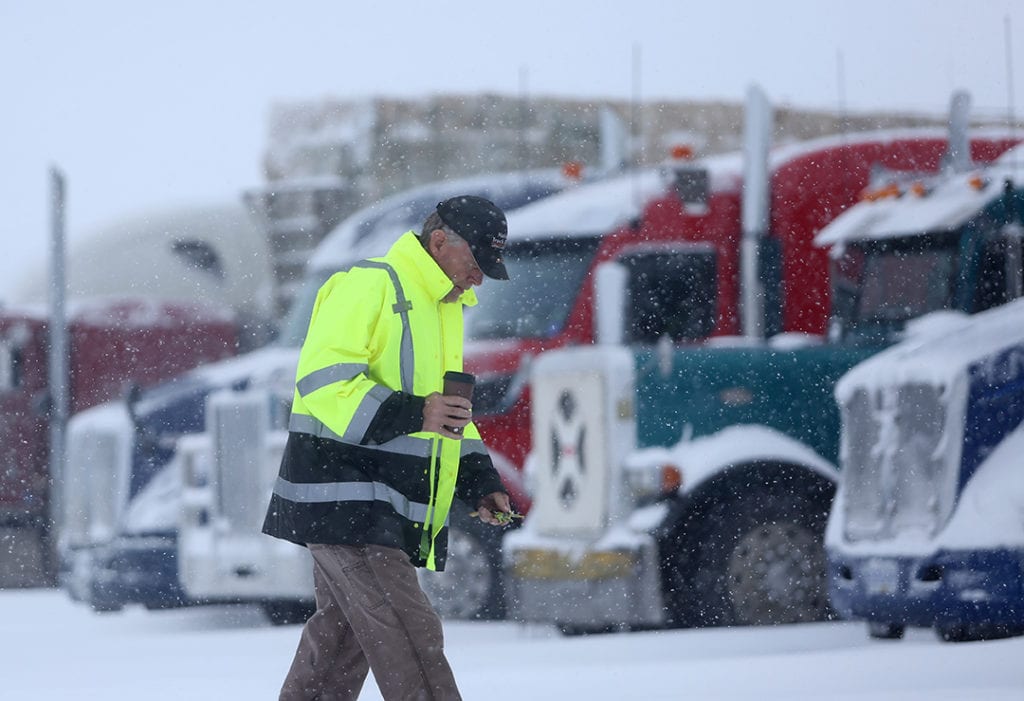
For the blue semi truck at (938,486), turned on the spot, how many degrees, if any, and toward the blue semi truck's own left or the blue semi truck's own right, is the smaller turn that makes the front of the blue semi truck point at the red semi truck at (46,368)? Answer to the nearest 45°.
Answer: approximately 90° to the blue semi truck's own right

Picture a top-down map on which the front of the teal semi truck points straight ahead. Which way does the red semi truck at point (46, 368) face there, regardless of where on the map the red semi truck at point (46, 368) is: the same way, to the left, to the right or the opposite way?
the same way

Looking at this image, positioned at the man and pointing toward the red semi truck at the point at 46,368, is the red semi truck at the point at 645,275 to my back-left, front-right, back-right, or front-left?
front-right

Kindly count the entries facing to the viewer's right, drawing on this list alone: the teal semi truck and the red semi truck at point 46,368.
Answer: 0

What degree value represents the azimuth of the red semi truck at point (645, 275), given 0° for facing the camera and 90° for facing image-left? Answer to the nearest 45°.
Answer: approximately 45°

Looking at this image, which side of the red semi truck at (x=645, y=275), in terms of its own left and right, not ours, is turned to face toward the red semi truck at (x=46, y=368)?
right

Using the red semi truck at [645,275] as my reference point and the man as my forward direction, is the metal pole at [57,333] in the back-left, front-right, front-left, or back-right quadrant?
back-right

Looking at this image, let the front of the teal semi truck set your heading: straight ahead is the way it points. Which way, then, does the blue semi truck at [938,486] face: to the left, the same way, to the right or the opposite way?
the same way

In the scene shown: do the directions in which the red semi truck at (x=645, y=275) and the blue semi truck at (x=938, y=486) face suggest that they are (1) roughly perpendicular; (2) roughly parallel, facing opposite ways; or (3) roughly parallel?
roughly parallel

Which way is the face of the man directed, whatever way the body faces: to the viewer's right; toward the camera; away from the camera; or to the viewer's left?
to the viewer's right

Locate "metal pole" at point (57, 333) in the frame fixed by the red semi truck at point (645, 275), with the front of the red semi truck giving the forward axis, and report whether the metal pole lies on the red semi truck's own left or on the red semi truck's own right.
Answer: on the red semi truck's own right

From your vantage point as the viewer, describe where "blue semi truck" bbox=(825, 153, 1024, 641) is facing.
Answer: facing the viewer and to the left of the viewer

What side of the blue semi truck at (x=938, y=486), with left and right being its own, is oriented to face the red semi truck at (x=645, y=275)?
right
